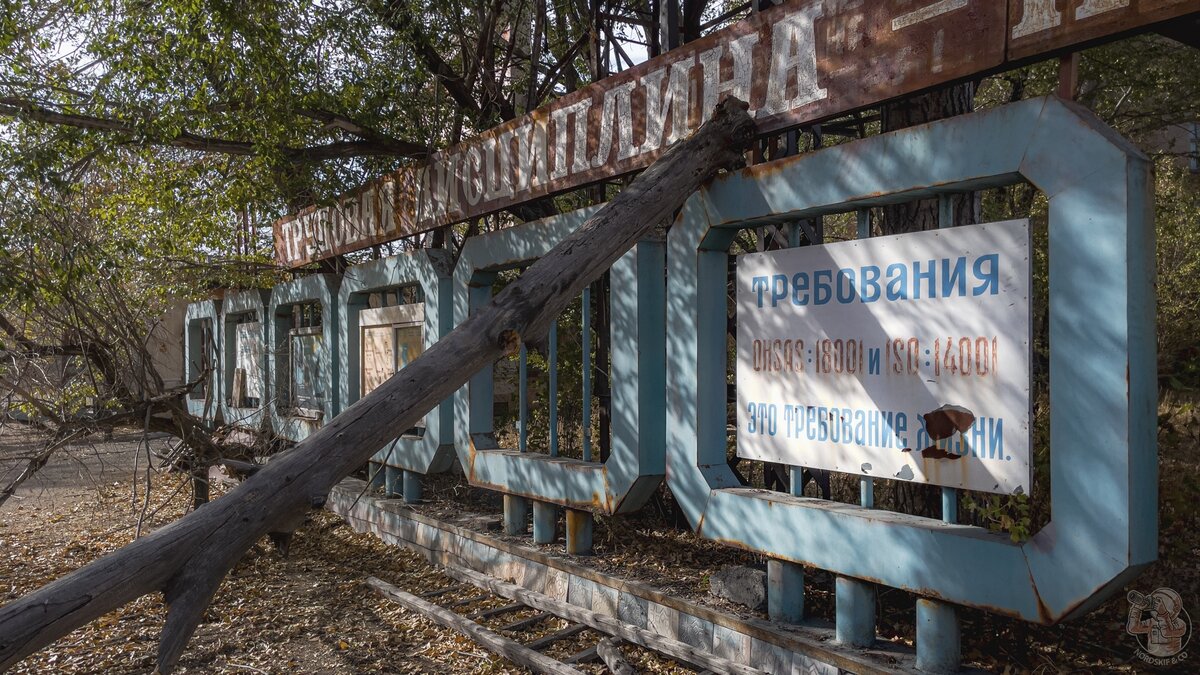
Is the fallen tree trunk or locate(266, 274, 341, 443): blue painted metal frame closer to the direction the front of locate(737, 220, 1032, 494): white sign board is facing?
the fallen tree trunk

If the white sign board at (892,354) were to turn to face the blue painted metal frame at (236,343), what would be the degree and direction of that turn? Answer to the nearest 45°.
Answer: approximately 90° to its right

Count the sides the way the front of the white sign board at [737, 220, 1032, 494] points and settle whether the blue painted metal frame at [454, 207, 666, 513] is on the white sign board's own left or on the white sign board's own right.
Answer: on the white sign board's own right

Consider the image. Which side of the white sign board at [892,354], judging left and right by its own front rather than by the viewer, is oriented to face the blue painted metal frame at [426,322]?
right

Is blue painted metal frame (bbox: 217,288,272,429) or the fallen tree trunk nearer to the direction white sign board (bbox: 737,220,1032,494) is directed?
the fallen tree trunk

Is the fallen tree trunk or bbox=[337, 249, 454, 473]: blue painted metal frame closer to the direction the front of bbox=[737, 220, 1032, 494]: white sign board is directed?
the fallen tree trunk

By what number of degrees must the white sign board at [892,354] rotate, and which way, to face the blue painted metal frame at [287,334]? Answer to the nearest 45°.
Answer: approximately 90° to its right
